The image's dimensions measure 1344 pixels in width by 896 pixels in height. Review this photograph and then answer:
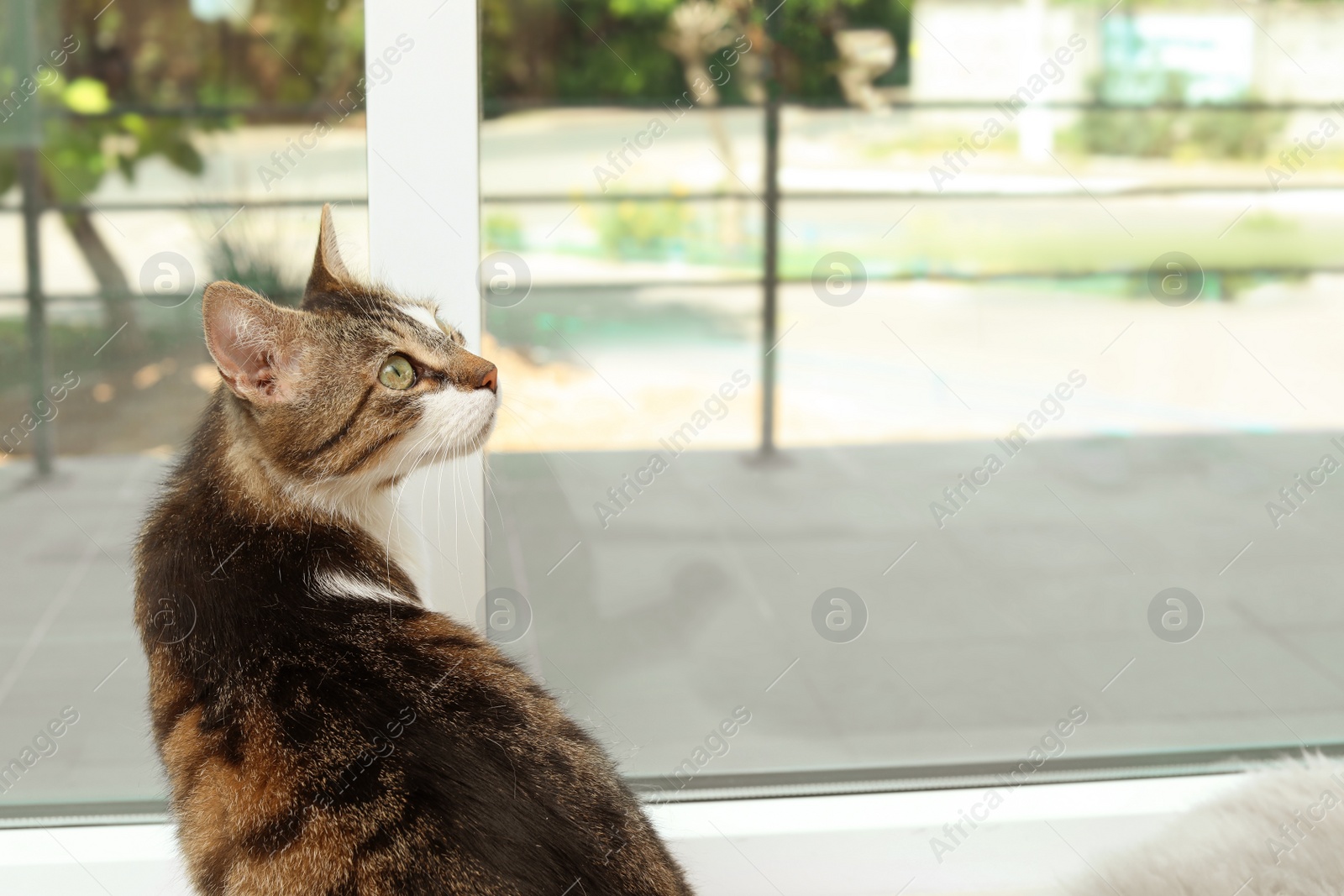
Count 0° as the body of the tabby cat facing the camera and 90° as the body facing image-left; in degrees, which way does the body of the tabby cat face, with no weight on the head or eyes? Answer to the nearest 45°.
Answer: approximately 135°

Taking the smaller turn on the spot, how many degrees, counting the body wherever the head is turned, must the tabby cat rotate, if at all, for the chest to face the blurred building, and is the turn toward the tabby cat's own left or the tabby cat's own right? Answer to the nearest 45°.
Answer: approximately 90° to the tabby cat's own right

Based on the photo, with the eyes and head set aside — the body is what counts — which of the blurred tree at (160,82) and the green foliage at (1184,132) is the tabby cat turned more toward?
the blurred tree

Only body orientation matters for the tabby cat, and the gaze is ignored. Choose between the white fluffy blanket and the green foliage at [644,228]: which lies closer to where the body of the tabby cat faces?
the green foliage

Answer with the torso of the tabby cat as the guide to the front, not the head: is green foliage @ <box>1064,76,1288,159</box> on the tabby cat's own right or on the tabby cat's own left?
on the tabby cat's own right

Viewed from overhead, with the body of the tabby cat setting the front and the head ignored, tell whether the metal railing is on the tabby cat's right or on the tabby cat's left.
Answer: on the tabby cat's right
